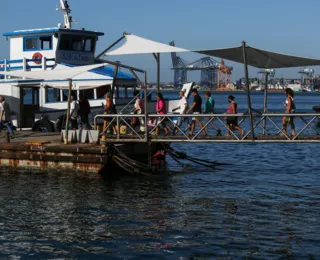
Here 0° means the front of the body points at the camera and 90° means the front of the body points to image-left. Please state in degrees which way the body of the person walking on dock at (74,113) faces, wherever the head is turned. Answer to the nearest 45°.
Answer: approximately 90°

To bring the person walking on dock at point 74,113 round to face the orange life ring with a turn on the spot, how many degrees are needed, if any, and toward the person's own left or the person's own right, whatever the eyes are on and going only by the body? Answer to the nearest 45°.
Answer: approximately 90° to the person's own right

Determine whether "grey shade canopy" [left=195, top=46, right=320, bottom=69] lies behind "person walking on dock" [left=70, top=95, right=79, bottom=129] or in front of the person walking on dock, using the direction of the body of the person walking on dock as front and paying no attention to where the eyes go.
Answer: behind
